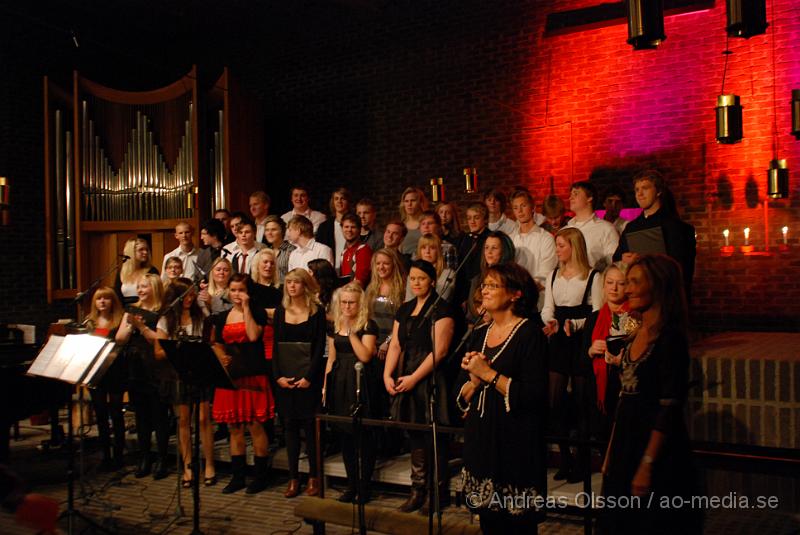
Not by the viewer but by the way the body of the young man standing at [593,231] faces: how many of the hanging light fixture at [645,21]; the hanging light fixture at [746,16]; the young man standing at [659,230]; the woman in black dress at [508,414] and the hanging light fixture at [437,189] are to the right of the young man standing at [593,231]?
1

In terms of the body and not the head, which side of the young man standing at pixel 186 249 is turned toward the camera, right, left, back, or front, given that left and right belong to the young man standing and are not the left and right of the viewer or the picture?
front

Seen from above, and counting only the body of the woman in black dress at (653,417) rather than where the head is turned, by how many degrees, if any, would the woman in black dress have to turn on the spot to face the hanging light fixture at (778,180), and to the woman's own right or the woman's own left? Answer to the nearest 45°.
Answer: approximately 90° to the woman's own right

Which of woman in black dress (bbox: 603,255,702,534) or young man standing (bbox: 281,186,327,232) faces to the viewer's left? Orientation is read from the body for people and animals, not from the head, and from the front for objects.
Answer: the woman in black dress

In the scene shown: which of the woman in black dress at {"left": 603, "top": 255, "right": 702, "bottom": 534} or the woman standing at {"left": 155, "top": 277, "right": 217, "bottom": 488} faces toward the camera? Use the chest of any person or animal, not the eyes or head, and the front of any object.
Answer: the woman standing

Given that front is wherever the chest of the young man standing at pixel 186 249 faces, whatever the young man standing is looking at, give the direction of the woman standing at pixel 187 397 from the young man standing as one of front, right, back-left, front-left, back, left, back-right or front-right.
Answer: front

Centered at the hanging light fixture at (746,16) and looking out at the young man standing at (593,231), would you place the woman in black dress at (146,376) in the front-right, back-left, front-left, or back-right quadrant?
front-left

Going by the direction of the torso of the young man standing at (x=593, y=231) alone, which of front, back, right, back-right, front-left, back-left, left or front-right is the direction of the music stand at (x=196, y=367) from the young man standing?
front

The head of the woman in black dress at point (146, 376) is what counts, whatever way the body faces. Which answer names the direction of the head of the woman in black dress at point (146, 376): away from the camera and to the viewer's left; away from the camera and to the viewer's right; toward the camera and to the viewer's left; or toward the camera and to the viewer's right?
toward the camera and to the viewer's left

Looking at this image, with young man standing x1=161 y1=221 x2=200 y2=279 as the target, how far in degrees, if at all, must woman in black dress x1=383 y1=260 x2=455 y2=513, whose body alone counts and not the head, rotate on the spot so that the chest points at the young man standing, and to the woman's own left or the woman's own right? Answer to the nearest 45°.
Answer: approximately 90° to the woman's own right

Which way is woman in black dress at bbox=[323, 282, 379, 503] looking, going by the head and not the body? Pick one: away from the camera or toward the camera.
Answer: toward the camera

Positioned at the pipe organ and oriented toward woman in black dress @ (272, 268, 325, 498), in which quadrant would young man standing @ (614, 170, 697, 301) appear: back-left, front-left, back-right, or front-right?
front-left

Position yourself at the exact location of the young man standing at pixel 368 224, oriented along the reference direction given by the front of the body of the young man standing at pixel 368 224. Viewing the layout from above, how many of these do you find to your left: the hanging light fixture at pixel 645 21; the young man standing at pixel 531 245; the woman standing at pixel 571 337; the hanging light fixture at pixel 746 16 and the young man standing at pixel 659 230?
5

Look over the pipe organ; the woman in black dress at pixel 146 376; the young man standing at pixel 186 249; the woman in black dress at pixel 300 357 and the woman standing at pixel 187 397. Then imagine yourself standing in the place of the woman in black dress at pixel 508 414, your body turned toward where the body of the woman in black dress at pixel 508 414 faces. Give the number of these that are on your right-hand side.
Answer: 5

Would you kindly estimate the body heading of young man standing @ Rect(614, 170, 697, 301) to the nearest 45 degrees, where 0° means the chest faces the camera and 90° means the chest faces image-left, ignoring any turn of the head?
approximately 45°

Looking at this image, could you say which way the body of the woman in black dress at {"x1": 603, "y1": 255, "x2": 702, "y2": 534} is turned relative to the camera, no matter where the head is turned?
to the viewer's left

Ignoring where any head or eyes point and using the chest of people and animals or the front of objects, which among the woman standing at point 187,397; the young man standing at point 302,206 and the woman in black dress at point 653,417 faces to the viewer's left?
the woman in black dress

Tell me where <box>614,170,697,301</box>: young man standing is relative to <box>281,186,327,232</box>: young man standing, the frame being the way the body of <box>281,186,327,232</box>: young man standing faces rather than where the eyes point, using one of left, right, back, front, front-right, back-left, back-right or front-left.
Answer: front-left

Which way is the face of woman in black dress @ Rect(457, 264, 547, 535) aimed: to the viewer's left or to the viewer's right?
to the viewer's left

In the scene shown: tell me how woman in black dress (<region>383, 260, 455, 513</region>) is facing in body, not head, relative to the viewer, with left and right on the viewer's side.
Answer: facing the viewer and to the left of the viewer

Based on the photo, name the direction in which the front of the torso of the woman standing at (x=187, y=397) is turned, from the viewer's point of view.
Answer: toward the camera

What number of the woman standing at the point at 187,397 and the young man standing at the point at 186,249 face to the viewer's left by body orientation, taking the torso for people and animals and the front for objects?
0
